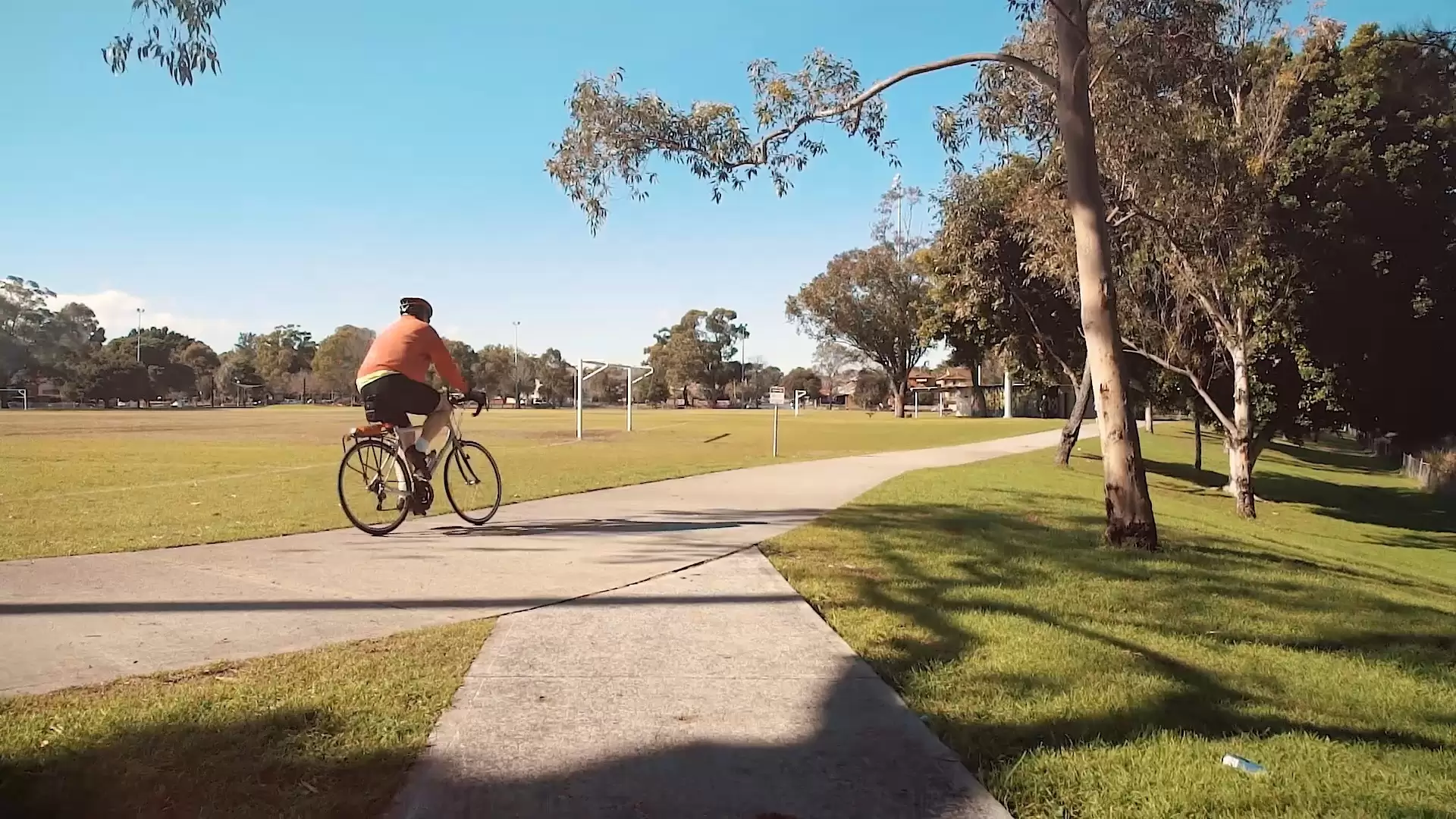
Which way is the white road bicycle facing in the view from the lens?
facing away from the viewer and to the right of the viewer

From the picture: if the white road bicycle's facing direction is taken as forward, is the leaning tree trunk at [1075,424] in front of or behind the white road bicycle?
in front

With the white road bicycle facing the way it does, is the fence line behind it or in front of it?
in front
